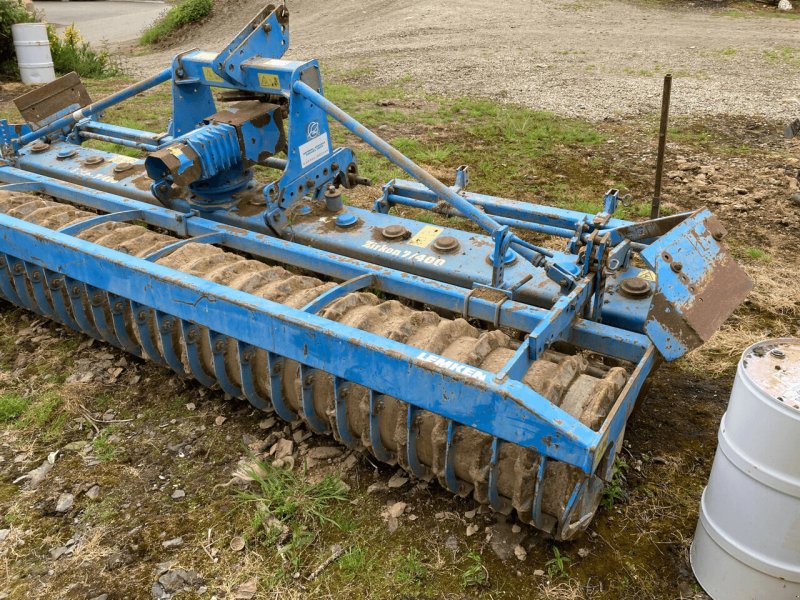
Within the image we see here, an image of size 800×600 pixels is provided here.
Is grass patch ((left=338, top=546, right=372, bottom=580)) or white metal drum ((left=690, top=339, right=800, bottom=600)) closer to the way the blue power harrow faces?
the white metal drum

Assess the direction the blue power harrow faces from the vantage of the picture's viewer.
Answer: facing away from the viewer and to the right of the viewer

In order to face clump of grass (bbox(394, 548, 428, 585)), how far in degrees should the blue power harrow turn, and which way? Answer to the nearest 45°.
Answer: approximately 135° to its right

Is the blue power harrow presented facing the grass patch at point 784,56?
yes

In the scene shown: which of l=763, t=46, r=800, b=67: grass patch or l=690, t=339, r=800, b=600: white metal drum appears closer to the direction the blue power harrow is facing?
the grass patch

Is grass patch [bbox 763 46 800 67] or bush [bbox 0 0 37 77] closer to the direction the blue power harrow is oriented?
the grass patch

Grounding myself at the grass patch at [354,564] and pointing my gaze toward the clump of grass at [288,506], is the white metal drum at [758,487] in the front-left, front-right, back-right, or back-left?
back-right

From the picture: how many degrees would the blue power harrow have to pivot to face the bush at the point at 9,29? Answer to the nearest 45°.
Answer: approximately 90° to its left

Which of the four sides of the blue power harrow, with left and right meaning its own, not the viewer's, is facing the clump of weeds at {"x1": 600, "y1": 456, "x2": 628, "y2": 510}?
right

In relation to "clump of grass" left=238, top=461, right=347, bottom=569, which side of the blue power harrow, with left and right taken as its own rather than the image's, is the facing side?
back

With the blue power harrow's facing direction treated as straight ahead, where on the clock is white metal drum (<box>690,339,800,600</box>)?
The white metal drum is roughly at 3 o'clock from the blue power harrow.

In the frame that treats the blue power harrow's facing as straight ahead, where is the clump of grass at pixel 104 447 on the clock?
The clump of grass is roughly at 7 o'clock from the blue power harrow.
